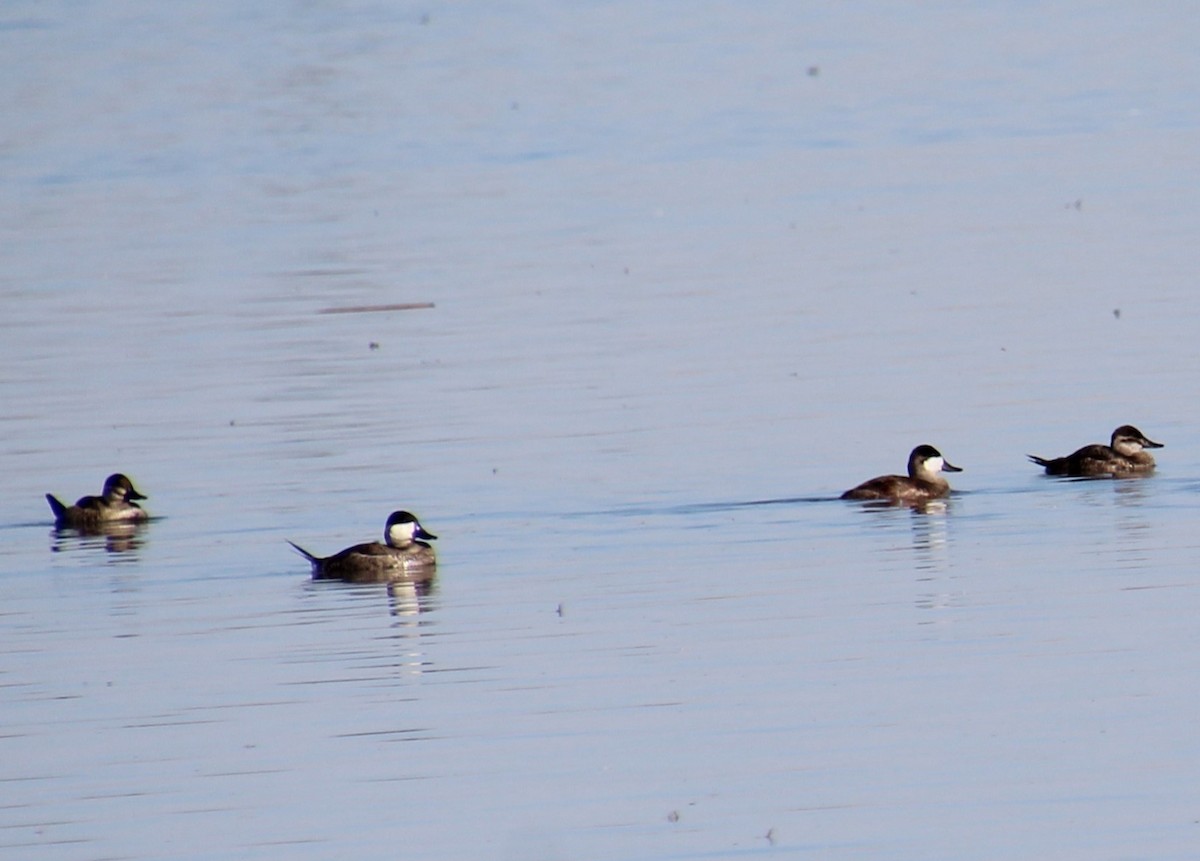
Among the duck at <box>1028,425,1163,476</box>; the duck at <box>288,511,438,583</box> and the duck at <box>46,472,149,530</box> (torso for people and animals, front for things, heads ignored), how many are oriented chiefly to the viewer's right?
3

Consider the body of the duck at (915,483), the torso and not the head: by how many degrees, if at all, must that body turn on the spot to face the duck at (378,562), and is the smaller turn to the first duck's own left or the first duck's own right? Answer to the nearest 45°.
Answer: approximately 135° to the first duck's own right

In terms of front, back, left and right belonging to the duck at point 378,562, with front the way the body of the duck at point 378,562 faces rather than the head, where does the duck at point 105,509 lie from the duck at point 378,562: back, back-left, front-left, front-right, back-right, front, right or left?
back-left

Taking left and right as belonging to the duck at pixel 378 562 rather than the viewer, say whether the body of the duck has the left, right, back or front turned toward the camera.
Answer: right

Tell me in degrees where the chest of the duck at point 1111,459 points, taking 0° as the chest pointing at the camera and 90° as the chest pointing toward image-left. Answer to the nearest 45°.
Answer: approximately 270°

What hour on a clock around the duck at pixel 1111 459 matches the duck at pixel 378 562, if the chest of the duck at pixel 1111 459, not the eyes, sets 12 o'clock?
the duck at pixel 378 562 is roughly at 5 o'clock from the duck at pixel 1111 459.

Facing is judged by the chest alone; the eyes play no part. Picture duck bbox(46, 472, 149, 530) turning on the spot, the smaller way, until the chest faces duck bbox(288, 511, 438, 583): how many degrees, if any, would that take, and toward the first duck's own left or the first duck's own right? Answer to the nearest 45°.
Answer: approximately 45° to the first duck's own right

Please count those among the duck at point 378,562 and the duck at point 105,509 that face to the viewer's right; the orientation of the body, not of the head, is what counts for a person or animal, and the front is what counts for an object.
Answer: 2

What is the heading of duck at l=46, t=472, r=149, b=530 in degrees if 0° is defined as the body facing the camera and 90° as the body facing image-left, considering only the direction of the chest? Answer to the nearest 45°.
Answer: approximately 270°

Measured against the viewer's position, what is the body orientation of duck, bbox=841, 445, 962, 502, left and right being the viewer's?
facing to the right of the viewer
